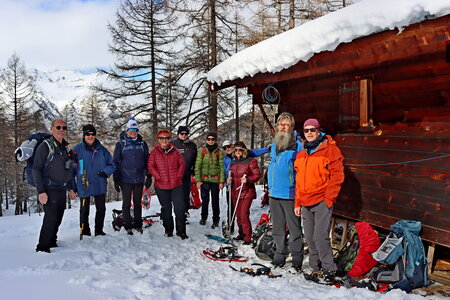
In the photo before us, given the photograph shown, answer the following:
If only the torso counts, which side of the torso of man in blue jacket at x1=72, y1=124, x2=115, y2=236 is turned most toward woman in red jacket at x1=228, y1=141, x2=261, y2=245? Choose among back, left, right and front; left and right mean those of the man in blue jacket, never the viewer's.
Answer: left

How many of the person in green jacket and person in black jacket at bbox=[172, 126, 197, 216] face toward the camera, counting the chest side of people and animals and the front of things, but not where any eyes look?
2

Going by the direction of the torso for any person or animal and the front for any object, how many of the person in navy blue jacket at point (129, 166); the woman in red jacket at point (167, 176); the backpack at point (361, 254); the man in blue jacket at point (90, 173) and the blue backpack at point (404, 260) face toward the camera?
3

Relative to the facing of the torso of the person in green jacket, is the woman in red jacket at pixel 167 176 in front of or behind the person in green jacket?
in front

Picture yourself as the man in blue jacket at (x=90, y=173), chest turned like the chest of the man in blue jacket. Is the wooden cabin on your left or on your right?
on your left

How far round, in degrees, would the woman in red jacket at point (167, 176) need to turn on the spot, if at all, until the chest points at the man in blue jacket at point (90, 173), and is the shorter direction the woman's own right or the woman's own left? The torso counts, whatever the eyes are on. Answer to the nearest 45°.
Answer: approximately 90° to the woman's own right

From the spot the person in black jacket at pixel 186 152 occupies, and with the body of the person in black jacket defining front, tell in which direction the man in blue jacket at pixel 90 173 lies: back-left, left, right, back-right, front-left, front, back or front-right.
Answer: front-right
